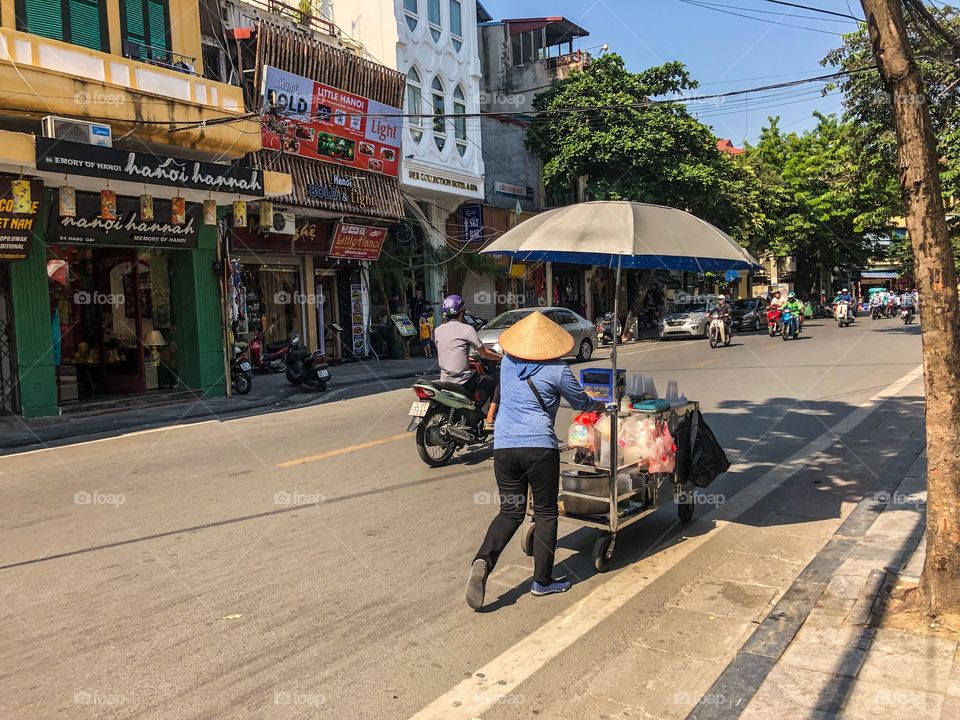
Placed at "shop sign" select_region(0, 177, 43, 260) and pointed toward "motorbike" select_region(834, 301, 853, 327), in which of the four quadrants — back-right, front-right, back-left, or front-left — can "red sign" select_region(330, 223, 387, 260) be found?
front-left

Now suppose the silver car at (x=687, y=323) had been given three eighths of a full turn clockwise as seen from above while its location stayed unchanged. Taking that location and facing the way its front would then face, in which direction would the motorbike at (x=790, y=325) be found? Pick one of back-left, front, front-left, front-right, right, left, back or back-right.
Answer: back-right

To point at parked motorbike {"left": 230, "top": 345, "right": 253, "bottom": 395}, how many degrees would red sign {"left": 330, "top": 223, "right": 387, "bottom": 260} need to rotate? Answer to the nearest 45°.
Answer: approximately 45° to its right

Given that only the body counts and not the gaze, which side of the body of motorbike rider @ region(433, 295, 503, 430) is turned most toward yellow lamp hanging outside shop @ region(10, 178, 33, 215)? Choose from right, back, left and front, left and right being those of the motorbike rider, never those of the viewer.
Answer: left

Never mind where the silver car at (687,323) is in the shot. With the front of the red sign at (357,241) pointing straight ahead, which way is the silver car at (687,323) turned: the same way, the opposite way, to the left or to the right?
to the right

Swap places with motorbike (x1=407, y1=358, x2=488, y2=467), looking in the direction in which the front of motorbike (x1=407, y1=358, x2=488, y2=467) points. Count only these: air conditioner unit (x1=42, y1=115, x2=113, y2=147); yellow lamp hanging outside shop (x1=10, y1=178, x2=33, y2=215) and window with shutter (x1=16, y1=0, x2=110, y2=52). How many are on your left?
3

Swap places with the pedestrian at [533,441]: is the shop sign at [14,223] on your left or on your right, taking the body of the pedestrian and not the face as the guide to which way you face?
on your left

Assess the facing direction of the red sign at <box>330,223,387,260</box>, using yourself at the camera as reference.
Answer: facing the viewer and to the right of the viewer

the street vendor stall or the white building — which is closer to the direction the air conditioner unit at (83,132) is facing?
the street vendor stall

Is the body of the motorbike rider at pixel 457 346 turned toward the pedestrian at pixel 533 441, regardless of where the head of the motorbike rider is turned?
no

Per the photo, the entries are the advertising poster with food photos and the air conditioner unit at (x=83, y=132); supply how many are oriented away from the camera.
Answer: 0

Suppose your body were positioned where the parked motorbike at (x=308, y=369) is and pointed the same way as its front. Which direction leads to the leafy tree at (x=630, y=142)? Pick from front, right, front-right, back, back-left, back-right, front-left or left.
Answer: right

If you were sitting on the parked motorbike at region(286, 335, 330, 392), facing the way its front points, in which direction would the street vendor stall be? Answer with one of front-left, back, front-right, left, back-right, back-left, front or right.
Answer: back-left

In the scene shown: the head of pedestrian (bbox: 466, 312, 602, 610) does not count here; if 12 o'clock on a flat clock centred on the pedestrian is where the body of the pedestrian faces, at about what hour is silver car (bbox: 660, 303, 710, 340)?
The silver car is roughly at 11 o'clock from the pedestrian.
